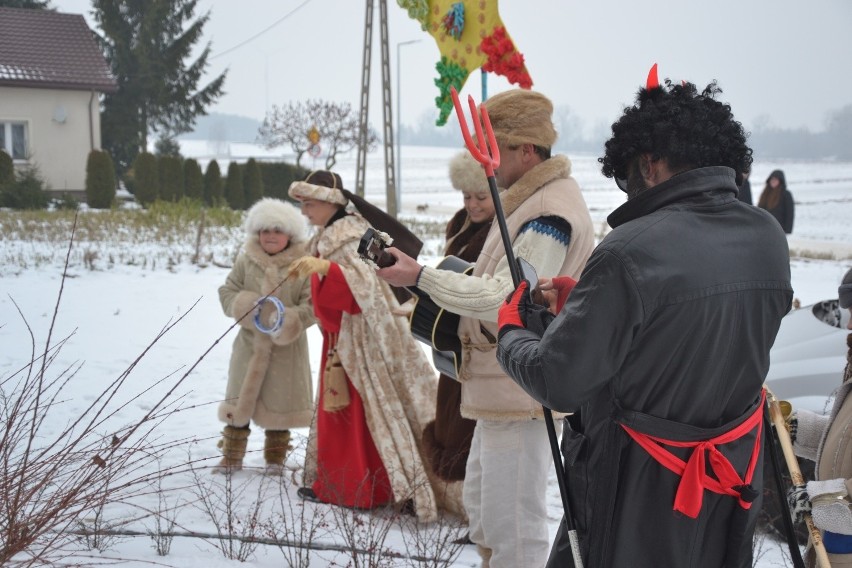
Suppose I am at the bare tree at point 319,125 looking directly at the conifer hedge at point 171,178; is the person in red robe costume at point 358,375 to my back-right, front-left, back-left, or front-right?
front-left

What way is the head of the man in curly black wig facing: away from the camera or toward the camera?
away from the camera

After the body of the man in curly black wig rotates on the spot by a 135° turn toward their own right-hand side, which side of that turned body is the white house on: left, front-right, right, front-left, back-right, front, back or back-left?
back-left

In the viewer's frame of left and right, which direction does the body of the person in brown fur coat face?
facing the viewer and to the left of the viewer

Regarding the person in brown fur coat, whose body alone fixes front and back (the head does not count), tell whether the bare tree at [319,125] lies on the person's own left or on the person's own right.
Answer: on the person's own right

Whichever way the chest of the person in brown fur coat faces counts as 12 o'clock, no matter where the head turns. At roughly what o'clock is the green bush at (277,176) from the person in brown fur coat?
The green bush is roughly at 4 o'clock from the person in brown fur coat.

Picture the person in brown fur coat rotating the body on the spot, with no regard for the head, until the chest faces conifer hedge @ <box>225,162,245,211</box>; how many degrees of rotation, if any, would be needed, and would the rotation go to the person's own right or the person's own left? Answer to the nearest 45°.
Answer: approximately 135° to the person's own right

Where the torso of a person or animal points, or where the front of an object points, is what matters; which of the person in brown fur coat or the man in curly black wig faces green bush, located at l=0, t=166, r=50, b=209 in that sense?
the man in curly black wig

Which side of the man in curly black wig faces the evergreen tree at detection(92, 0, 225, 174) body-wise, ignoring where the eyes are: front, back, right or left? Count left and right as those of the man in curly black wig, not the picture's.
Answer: front

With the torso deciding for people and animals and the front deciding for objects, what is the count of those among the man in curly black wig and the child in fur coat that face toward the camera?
1

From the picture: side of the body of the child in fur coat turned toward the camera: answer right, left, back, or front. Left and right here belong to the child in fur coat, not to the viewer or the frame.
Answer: front

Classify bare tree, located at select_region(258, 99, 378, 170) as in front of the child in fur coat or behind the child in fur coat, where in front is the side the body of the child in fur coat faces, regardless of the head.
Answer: behind

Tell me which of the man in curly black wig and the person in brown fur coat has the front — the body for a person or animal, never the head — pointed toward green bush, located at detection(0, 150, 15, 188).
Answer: the man in curly black wig

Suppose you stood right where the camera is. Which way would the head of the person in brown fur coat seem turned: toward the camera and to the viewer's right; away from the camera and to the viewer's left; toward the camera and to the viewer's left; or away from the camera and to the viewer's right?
toward the camera and to the viewer's left

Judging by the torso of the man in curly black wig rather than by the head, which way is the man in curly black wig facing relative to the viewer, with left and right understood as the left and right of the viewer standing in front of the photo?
facing away from the viewer and to the left of the viewer

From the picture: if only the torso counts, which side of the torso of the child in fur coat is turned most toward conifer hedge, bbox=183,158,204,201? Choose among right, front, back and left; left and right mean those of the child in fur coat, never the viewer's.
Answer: back
